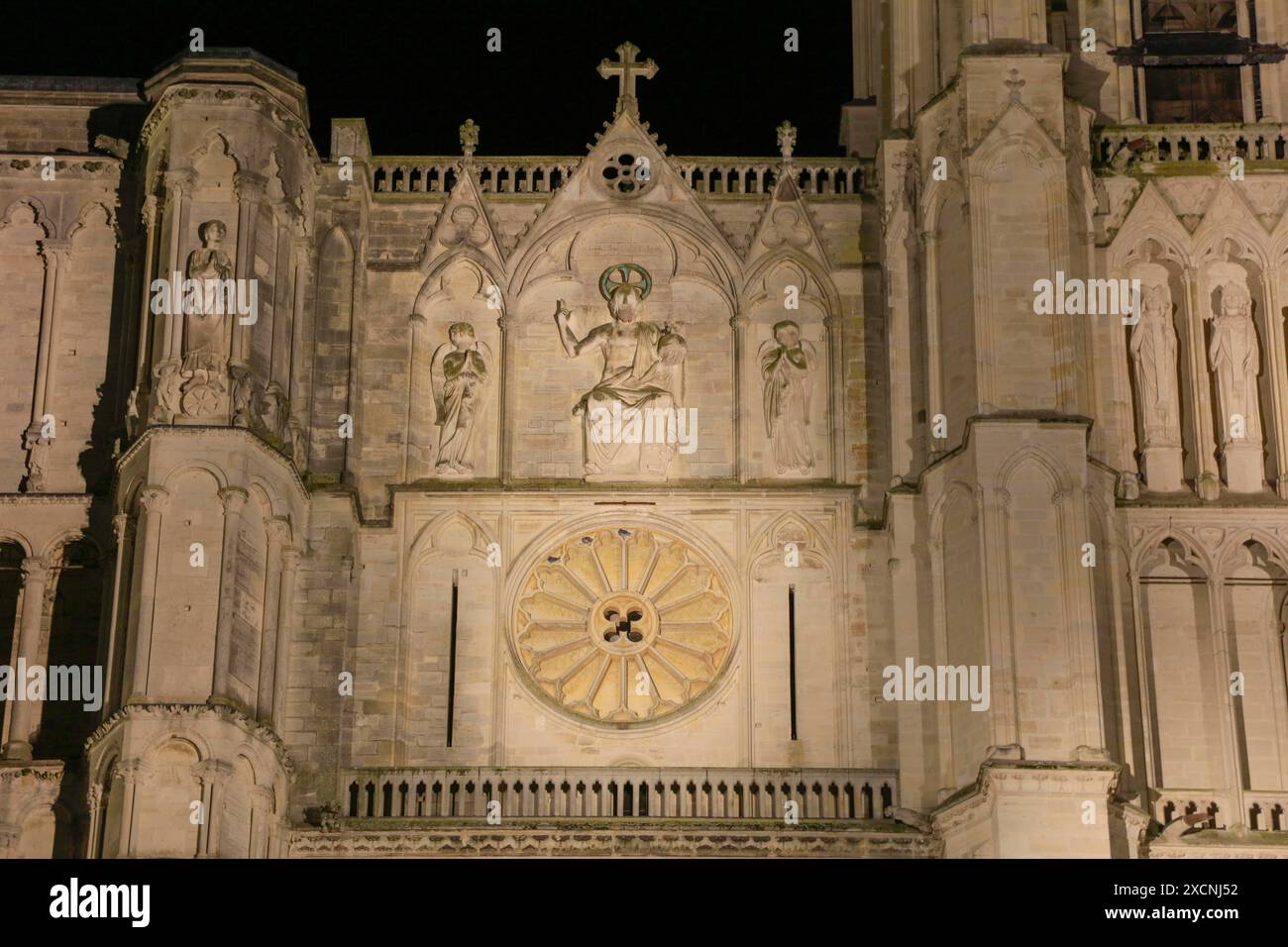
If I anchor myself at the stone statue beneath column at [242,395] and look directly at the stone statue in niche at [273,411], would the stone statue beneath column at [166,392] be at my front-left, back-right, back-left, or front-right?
back-left

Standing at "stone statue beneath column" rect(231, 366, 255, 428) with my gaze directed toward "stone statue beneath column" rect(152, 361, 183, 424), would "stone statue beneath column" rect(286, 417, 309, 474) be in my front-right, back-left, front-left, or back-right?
back-right

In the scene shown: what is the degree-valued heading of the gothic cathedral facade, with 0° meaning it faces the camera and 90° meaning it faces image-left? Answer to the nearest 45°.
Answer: approximately 0°
